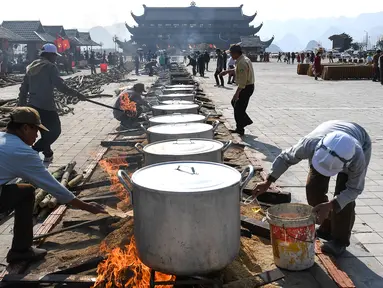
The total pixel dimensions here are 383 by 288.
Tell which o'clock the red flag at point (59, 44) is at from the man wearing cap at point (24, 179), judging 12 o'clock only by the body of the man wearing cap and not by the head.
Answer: The red flag is roughly at 9 o'clock from the man wearing cap.

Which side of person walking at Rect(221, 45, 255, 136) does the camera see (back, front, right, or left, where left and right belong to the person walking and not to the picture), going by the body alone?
left

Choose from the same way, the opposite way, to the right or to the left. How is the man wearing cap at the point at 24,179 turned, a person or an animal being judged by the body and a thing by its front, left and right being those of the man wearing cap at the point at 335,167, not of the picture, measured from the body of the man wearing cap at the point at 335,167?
the opposite way

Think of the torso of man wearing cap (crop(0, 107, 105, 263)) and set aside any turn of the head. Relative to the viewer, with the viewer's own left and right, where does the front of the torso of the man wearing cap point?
facing to the right of the viewer

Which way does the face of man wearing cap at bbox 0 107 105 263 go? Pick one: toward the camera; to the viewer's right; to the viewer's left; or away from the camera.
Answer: to the viewer's right

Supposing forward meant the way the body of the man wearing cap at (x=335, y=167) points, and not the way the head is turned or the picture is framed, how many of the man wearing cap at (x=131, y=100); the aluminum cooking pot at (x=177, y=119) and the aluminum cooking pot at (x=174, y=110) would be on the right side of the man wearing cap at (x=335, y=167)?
3

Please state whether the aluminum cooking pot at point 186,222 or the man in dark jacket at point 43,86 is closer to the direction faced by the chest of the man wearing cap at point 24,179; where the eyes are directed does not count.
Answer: the aluminum cooking pot
